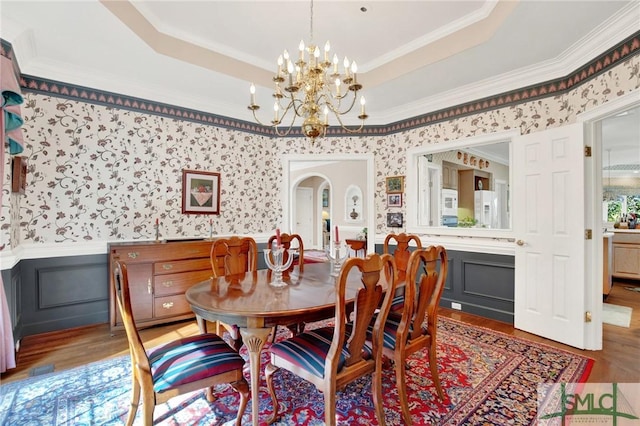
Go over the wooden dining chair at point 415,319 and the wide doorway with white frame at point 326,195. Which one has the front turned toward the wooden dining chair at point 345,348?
the wide doorway with white frame

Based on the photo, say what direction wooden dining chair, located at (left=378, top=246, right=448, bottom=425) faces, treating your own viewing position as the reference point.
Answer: facing away from the viewer and to the left of the viewer

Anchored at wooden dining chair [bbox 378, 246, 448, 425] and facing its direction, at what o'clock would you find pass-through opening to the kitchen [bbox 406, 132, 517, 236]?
The pass-through opening to the kitchen is roughly at 2 o'clock from the wooden dining chair.

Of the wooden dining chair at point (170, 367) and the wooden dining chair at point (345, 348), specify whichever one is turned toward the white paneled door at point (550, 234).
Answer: the wooden dining chair at point (170, 367)

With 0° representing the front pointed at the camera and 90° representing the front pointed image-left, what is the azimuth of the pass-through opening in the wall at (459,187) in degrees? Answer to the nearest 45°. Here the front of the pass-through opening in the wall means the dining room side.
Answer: approximately 45°

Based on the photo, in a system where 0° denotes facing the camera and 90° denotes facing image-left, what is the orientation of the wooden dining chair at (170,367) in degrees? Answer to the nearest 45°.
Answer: approximately 270°

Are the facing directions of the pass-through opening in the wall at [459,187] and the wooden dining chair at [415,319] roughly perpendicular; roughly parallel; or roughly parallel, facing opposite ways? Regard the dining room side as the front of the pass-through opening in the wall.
roughly perpendicular

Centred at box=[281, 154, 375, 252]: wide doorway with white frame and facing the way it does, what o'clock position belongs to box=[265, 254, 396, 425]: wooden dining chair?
The wooden dining chair is roughly at 12 o'clock from the wide doorway with white frame.

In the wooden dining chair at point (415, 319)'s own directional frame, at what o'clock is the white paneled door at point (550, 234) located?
The white paneled door is roughly at 3 o'clock from the wooden dining chair.
